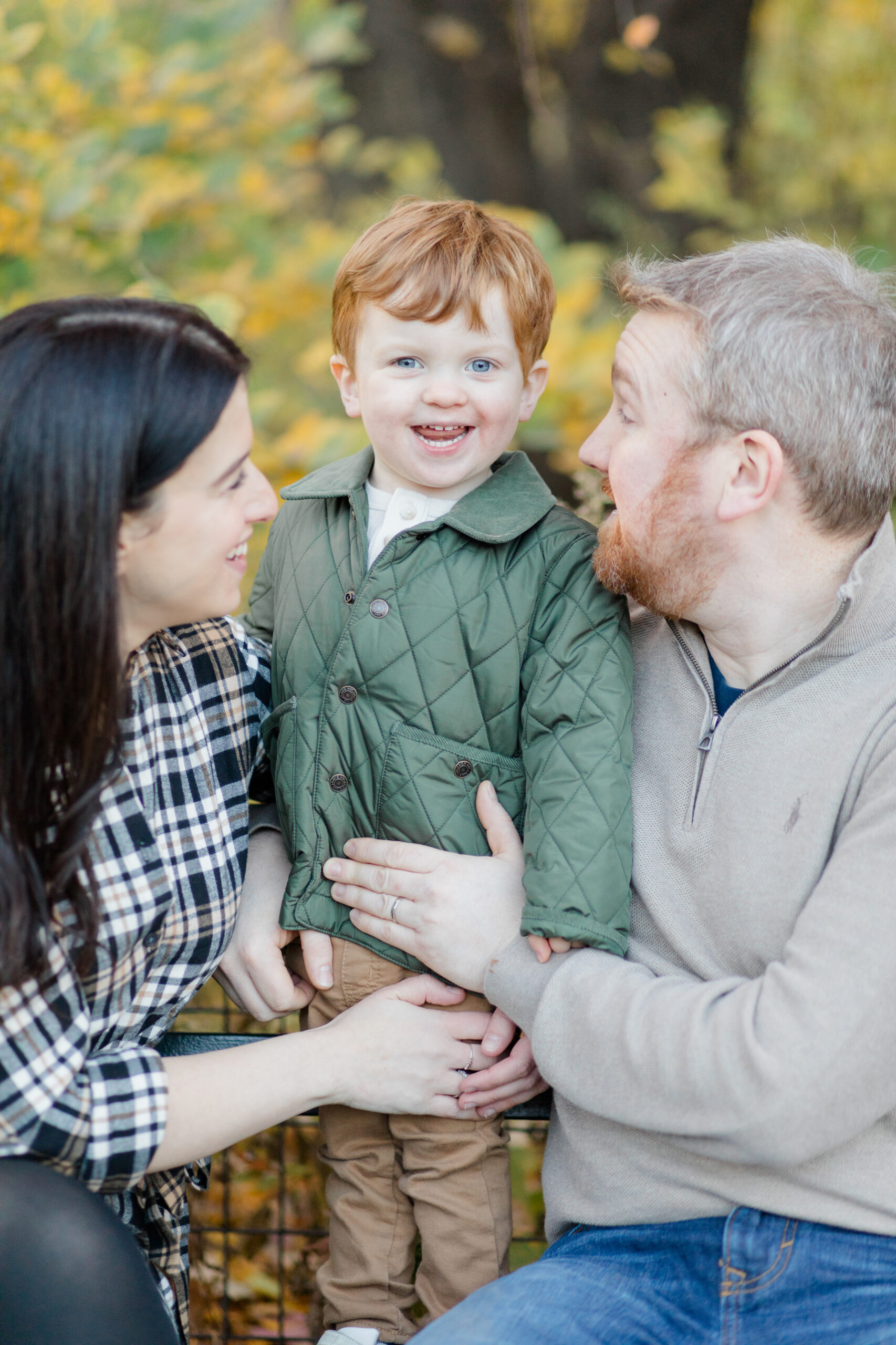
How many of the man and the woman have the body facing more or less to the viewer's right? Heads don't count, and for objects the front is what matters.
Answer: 1

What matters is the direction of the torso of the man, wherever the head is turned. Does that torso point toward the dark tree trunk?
no

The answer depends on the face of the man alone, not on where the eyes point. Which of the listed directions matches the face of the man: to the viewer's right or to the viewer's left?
to the viewer's left

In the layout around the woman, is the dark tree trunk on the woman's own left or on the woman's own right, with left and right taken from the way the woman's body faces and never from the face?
on the woman's own left

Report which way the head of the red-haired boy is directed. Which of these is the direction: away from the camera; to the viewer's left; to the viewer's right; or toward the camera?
toward the camera

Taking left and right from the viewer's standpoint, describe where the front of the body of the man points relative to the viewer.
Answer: facing the viewer and to the left of the viewer

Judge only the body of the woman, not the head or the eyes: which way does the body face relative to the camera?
to the viewer's right
